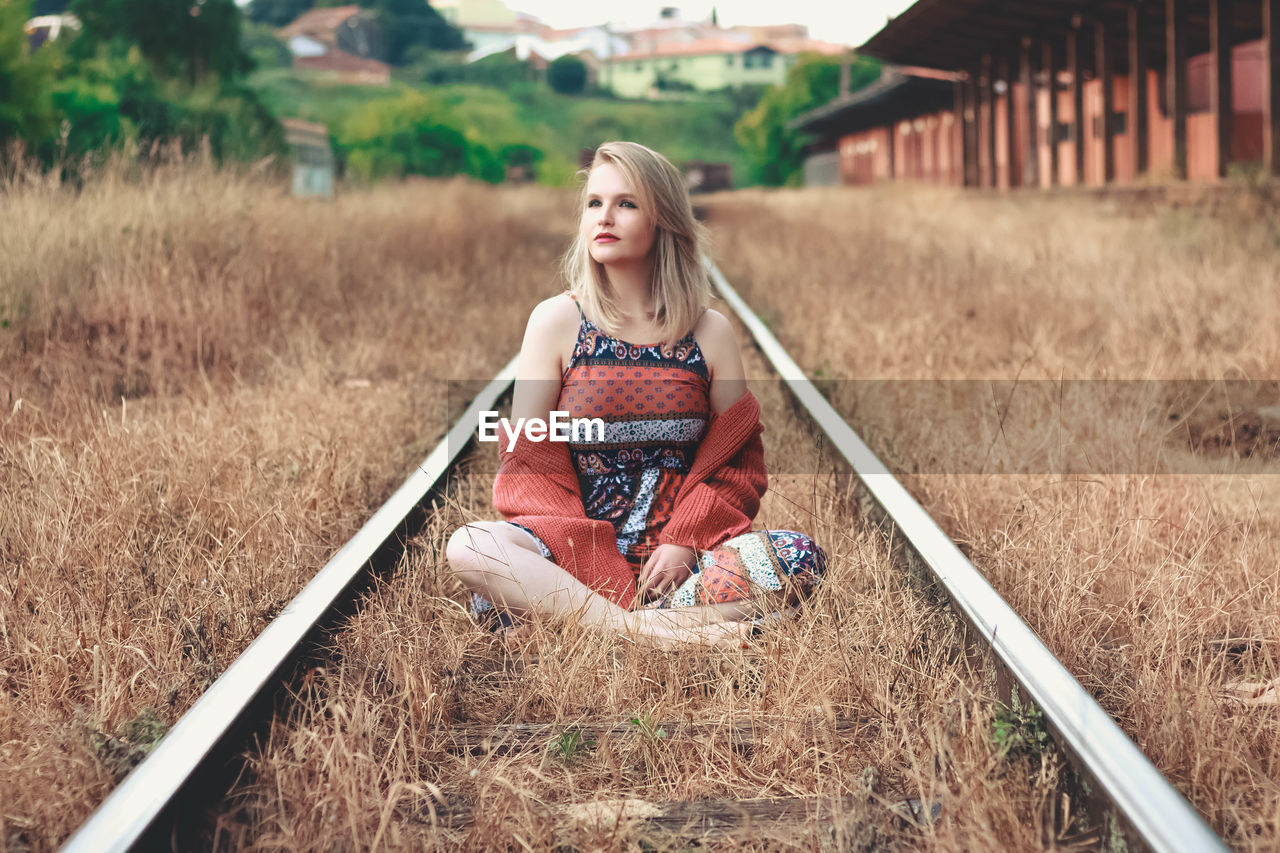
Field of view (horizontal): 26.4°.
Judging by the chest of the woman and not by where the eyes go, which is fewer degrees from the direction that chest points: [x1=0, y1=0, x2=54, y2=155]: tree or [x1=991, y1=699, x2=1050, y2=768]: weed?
the weed

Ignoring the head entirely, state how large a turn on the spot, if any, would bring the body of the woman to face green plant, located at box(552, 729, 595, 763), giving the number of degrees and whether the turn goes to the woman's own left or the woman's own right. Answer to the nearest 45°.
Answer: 0° — they already face it

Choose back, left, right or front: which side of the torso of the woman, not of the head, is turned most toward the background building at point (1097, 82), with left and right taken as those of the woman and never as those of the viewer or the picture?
back

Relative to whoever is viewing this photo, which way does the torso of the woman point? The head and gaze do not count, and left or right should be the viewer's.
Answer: facing the viewer

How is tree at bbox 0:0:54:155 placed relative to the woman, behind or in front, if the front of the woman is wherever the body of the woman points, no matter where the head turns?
behind
